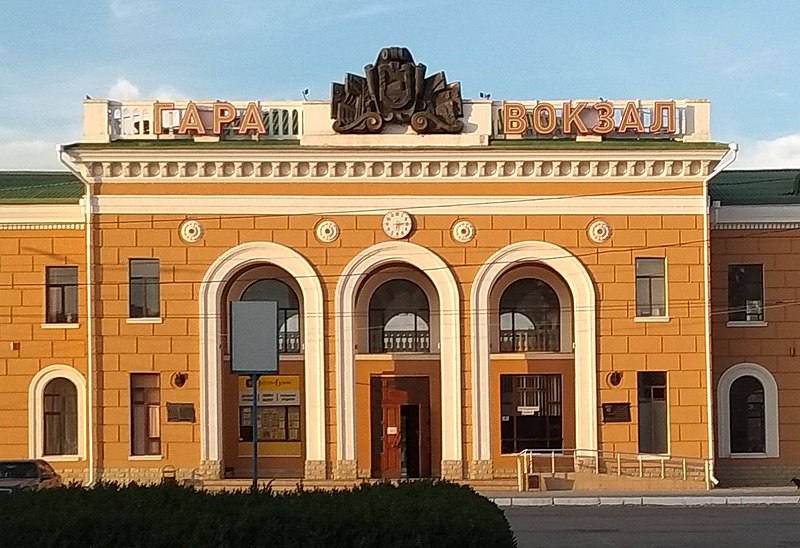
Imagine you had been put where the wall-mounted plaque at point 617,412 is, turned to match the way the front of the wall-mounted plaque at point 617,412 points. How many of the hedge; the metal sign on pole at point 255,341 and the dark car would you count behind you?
0

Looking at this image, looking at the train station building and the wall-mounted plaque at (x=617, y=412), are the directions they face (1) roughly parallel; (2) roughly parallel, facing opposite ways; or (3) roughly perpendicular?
roughly parallel

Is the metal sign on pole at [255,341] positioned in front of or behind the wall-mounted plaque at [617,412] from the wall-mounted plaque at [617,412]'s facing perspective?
in front

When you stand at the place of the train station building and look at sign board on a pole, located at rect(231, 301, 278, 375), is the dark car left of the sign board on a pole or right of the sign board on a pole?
right

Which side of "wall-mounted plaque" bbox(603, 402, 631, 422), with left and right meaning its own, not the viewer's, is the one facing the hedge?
front

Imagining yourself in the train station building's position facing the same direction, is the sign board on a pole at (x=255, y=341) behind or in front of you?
in front

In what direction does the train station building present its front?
toward the camera

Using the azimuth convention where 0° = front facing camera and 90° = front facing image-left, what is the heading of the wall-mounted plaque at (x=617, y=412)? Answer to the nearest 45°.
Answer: approximately 0°

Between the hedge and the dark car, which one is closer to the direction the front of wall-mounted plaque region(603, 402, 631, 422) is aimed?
the hedge

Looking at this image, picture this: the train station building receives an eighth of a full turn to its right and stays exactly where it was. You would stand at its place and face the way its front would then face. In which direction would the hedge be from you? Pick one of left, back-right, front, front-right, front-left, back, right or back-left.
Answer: front-left

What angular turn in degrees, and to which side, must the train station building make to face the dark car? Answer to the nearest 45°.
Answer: approximately 45° to its right
